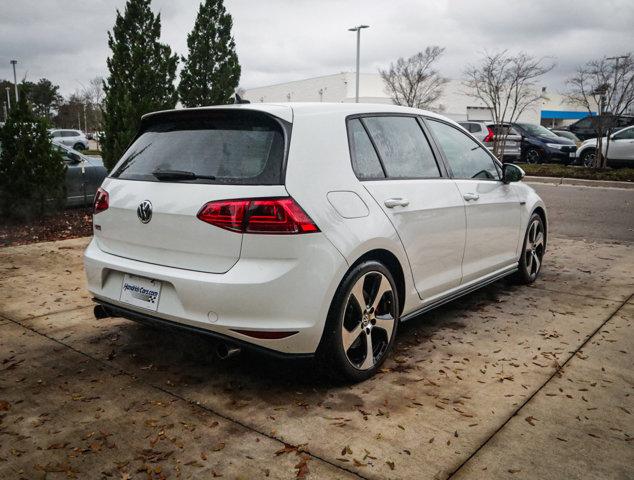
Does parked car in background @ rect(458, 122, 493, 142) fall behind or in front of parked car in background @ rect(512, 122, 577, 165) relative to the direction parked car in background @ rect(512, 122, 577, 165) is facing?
behind

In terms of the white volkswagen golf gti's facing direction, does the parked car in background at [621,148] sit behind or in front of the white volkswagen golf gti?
in front

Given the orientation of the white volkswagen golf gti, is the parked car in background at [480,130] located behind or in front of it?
in front

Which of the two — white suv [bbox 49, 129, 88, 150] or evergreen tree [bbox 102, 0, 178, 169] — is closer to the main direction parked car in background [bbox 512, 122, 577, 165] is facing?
the evergreen tree

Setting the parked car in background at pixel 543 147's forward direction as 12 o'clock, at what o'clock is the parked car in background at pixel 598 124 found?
the parked car in background at pixel 598 124 is roughly at 9 o'clock from the parked car in background at pixel 543 147.

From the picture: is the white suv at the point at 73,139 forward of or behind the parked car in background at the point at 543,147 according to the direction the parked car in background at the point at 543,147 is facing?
behind

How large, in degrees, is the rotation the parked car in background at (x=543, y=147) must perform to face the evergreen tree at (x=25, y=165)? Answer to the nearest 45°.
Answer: approximately 90° to its right

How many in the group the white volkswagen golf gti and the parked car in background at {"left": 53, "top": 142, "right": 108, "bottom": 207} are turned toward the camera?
0
